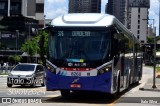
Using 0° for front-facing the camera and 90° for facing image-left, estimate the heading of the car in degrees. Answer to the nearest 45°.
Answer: approximately 45°
